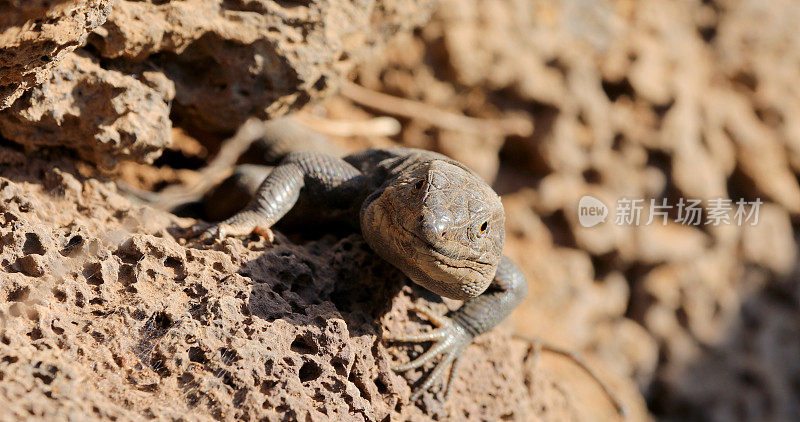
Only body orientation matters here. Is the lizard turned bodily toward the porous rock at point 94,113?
no

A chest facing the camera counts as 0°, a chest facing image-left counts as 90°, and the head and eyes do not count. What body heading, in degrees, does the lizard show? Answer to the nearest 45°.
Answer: approximately 0°

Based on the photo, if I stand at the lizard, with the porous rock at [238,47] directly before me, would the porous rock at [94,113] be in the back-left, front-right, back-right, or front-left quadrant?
front-left

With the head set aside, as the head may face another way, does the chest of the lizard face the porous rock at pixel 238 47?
no

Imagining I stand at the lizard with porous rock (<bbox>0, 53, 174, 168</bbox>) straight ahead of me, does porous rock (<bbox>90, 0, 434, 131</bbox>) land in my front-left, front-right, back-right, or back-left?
front-right

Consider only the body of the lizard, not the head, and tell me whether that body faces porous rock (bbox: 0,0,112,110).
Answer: no
